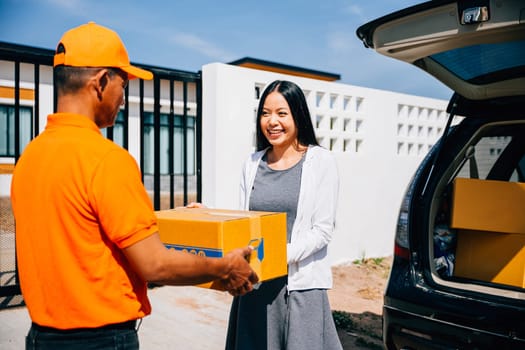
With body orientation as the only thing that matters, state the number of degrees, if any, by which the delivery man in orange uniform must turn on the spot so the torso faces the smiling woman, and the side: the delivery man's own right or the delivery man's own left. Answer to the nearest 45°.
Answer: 0° — they already face them

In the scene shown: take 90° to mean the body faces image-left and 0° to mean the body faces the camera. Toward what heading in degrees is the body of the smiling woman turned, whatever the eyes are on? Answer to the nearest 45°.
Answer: approximately 45°

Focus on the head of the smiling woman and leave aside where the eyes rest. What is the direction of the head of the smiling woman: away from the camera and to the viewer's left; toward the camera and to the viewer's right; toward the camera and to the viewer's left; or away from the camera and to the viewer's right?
toward the camera and to the viewer's left

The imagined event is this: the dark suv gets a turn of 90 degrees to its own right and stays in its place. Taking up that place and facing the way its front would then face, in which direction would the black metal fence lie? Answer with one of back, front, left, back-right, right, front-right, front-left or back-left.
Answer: back

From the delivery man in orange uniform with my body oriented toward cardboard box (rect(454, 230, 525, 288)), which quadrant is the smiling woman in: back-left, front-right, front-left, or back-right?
front-left

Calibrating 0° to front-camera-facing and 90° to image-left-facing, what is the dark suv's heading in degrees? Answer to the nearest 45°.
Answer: approximately 225°

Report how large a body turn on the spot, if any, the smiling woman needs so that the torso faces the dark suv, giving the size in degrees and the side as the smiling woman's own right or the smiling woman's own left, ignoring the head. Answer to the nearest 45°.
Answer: approximately 135° to the smiling woman's own left

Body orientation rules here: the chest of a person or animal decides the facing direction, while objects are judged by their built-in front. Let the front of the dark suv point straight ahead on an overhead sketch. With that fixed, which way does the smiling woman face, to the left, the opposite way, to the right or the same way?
the opposite way

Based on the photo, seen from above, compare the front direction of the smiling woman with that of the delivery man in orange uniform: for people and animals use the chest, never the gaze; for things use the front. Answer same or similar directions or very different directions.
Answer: very different directions

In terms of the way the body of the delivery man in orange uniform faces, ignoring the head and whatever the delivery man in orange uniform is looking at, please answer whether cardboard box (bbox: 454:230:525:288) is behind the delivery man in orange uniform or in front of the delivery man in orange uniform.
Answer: in front

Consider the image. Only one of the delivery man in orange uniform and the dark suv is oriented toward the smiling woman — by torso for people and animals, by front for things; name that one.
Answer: the delivery man in orange uniform

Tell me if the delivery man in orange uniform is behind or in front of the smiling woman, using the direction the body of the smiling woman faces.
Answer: in front

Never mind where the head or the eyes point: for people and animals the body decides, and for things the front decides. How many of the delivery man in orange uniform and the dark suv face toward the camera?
0

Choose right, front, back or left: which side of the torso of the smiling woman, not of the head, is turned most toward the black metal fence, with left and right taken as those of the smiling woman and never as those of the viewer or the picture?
right
